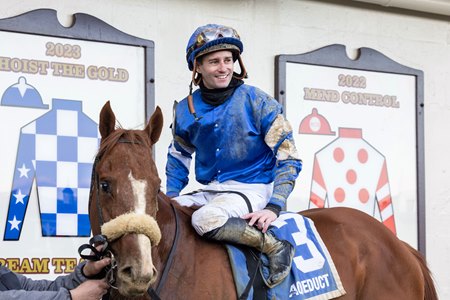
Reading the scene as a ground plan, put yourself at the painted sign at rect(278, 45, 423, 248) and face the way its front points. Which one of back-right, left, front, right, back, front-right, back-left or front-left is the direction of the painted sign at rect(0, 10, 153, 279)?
right

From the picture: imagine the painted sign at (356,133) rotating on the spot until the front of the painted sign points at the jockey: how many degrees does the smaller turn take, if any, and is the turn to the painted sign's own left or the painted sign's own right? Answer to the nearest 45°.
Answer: approximately 45° to the painted sign's own right

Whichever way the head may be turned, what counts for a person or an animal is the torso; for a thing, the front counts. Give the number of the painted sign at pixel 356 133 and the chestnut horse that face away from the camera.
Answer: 0

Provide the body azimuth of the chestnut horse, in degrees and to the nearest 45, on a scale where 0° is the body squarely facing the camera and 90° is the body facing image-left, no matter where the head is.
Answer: approximately 45°

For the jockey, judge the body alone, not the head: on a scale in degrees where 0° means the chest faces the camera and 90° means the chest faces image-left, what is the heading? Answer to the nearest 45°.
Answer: approximately 45°

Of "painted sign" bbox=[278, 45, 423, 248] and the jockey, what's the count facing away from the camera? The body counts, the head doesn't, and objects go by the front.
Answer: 0

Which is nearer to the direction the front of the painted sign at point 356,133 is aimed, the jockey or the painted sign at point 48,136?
the jockey

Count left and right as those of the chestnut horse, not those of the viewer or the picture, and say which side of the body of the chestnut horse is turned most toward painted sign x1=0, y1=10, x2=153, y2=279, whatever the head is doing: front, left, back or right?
right

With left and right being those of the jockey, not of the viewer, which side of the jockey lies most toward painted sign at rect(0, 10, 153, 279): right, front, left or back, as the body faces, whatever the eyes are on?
right
